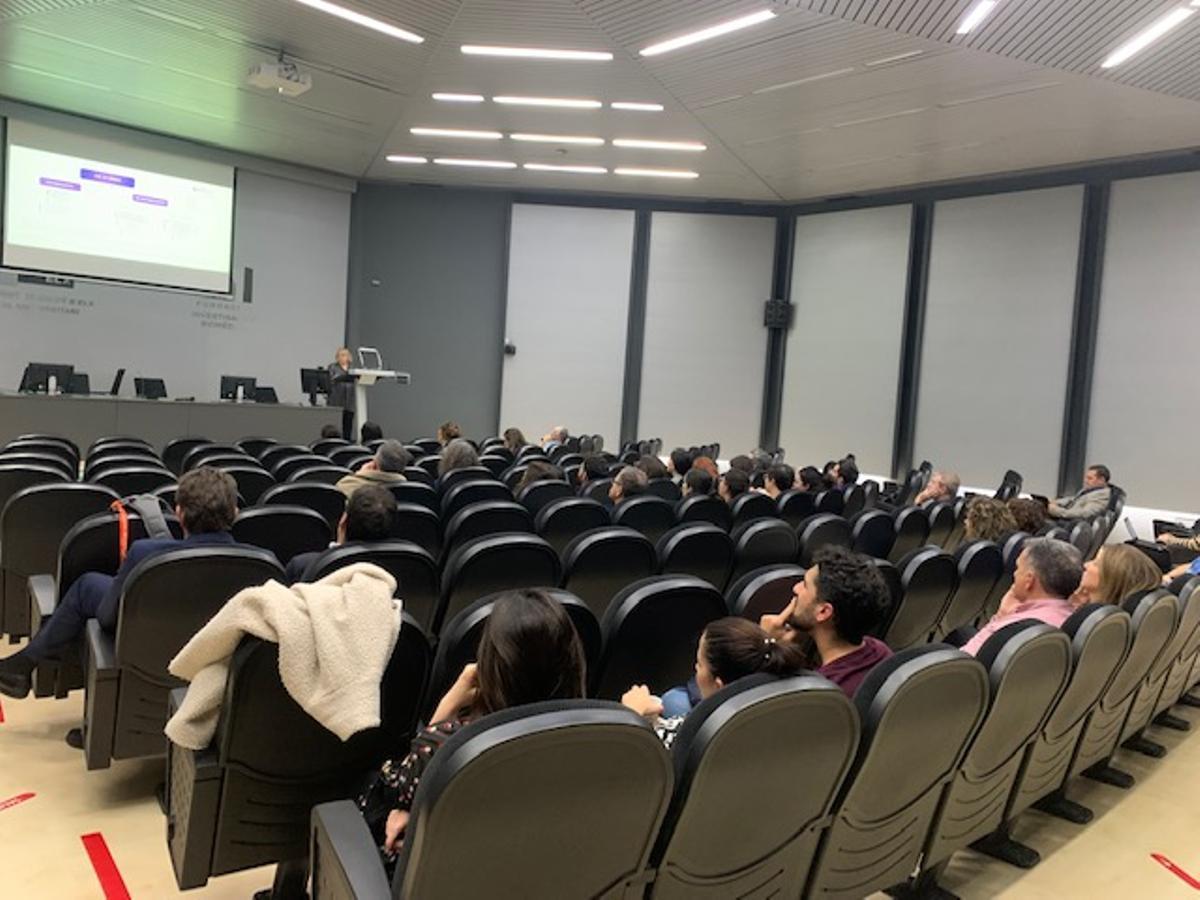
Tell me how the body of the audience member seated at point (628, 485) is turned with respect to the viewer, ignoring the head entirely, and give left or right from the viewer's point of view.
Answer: facing away from the viewer and to the left of the viewer

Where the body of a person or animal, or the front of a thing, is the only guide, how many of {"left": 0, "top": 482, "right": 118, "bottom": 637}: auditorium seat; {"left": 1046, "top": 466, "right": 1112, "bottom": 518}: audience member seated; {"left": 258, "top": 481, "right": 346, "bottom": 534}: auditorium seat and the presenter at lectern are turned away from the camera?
2

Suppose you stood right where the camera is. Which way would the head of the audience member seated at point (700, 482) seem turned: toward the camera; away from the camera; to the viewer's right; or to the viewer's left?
away from the camera

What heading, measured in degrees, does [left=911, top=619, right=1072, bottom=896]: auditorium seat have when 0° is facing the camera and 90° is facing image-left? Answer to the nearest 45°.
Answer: approximately 135°

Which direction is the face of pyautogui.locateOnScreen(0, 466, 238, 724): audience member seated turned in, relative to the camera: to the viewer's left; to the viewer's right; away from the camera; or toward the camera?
away from the camera

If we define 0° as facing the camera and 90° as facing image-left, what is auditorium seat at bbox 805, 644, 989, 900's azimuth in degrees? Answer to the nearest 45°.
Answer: approximately 135°

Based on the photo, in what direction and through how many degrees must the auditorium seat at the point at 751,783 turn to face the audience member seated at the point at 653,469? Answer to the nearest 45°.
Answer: approximately 45° to its right

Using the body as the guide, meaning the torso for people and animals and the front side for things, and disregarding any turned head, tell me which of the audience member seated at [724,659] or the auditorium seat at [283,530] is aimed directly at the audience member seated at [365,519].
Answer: the audience member seated at [724,659]

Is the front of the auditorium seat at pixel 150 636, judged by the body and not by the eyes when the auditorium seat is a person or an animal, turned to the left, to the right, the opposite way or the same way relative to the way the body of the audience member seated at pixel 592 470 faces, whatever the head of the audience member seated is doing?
the same way

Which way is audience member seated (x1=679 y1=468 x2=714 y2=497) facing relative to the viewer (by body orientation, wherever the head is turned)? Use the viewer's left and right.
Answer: facing away from the viewer and to the left of the viewer

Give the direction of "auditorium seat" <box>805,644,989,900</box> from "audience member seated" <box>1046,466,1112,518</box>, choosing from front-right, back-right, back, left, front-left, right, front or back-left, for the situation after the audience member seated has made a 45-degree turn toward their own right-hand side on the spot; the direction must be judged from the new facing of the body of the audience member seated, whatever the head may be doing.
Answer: back-left

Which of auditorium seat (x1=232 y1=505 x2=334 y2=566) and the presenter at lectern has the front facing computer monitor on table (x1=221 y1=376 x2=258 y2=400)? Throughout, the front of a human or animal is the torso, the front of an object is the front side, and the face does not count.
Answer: the auditorium seat

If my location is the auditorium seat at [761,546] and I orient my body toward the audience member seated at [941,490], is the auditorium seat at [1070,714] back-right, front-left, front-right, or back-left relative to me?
back-right

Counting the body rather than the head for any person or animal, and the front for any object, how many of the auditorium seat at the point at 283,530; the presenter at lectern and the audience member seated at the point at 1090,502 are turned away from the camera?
1

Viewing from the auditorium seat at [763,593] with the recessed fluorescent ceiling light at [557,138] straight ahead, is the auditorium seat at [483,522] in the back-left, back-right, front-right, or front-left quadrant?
front-left

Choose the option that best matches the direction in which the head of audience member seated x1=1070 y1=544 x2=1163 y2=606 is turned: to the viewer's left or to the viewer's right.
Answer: to the viewer's left

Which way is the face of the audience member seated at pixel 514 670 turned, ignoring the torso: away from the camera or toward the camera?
away from the camera

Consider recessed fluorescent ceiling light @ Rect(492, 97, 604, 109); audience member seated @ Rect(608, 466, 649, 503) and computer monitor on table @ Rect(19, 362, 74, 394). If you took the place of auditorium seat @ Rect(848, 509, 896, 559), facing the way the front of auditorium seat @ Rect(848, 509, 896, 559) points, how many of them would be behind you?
0

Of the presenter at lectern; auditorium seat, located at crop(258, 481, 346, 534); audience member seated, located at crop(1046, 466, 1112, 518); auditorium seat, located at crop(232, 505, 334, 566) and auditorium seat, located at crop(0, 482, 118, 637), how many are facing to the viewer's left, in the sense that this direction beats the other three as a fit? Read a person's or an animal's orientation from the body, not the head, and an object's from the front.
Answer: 1

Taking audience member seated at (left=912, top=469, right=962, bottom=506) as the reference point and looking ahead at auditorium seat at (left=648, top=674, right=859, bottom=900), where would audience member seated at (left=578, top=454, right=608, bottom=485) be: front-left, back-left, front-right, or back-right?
front-right
